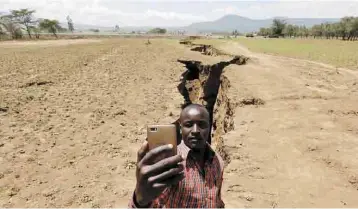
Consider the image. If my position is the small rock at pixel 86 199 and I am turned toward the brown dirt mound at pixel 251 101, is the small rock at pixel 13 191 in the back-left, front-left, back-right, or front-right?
back-left

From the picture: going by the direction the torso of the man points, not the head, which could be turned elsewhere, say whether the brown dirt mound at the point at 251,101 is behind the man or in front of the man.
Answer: behind

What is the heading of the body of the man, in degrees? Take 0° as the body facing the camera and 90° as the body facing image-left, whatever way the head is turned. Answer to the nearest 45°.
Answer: approximately 0°

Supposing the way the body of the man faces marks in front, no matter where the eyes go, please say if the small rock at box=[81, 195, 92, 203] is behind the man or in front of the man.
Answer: behind

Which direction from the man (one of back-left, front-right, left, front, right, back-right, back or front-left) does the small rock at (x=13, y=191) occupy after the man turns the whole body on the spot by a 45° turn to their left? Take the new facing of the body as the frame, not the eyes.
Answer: back
